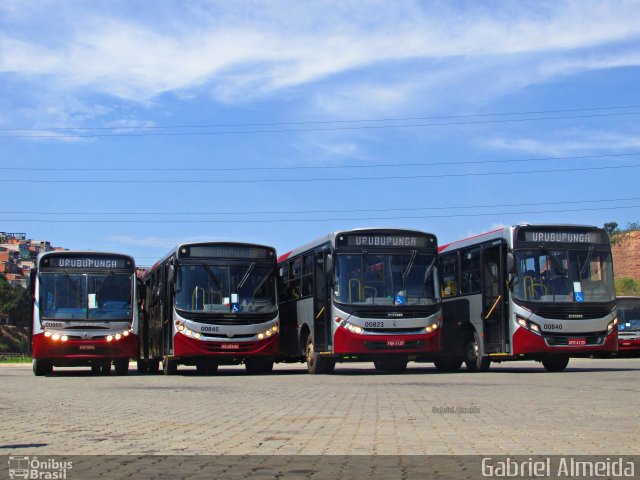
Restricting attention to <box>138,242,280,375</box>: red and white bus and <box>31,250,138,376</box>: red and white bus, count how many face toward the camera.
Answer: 2

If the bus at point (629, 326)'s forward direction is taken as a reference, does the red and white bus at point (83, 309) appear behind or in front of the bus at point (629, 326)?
in front

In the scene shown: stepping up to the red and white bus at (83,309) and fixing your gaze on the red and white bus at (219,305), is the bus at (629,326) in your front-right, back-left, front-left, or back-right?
front-left

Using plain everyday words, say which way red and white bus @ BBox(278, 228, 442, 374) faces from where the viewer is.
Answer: facing the viewer and to the right of the viewer

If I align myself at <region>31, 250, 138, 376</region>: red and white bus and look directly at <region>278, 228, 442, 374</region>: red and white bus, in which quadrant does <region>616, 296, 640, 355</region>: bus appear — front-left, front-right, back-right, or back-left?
front-left

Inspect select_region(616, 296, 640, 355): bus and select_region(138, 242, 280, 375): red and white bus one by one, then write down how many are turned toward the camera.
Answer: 2

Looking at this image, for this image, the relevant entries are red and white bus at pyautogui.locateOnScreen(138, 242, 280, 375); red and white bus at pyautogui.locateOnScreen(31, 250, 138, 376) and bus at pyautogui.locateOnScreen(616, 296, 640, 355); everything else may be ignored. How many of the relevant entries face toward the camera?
3

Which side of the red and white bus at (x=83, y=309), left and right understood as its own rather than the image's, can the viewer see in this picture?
front

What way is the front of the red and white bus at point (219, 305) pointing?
toward the camera

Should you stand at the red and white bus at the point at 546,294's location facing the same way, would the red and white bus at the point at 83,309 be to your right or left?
on your right
